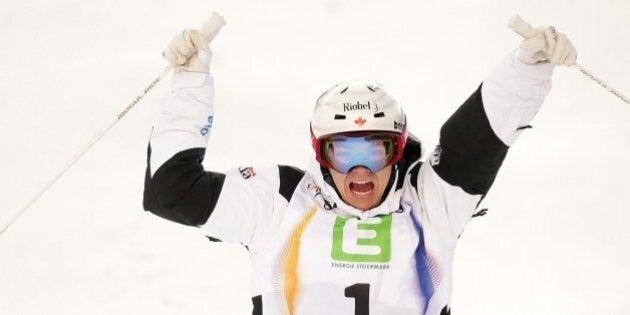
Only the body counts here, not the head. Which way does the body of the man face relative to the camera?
toward the camera

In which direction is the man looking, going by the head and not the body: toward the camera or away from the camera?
toward the camera
